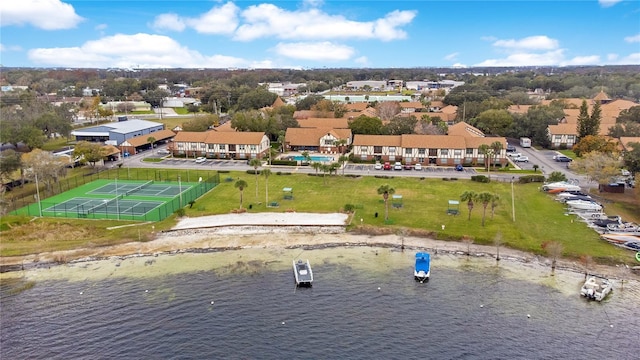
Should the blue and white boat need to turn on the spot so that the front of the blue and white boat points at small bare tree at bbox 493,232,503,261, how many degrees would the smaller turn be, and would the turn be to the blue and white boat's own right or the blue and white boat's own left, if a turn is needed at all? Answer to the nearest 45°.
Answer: approximately 45° to the blue and white boat's own right

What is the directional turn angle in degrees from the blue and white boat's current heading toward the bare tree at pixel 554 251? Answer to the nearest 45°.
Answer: approximately 45° to its right

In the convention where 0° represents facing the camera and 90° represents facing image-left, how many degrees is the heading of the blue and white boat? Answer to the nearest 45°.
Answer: approximately 180°

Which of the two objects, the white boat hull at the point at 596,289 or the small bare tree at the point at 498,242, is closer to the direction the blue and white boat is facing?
the small bare tree

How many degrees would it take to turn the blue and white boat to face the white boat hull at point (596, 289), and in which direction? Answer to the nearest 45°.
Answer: approximately 90° to its right
